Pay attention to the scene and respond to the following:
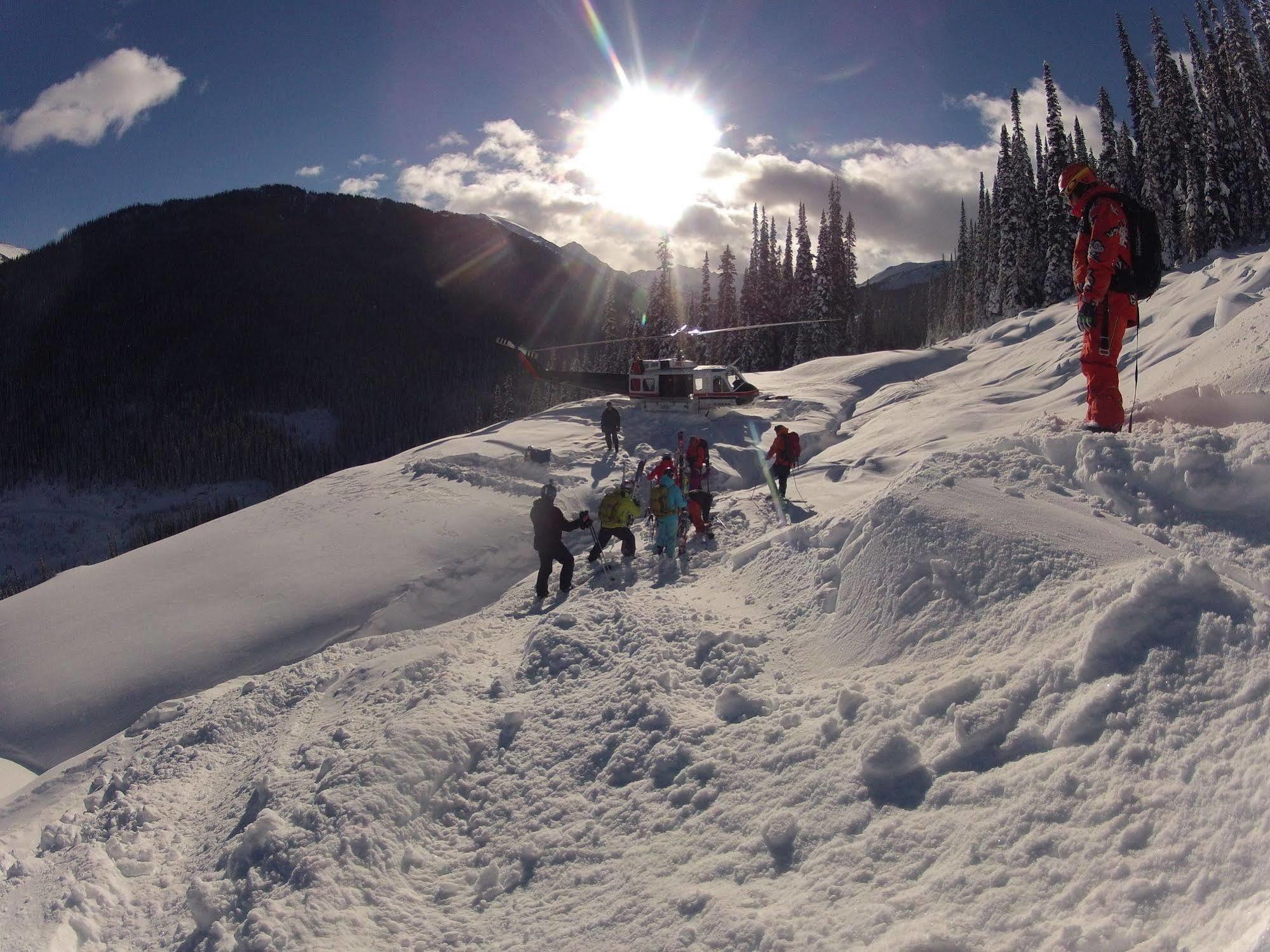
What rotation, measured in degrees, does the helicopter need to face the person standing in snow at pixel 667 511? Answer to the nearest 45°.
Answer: approximately 90° to its right

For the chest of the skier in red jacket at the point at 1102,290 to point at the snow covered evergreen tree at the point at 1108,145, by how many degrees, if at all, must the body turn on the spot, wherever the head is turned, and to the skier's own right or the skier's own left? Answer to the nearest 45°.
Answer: approximately 90° to the skier's own right

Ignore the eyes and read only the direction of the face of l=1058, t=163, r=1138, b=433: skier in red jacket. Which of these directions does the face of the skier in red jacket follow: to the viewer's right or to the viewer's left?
to the viewer's left

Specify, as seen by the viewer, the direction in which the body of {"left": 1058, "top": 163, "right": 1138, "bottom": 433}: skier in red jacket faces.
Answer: to the viewer's left

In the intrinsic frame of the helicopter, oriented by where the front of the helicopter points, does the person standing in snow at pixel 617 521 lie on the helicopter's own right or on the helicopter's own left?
on the helicopter's own right

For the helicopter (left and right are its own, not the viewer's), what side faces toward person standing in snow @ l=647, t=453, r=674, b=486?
right

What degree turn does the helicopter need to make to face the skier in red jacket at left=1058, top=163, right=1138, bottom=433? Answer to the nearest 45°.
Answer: approximately 90° to its right

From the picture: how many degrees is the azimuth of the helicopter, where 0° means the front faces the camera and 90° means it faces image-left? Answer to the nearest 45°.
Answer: approximately 270°
